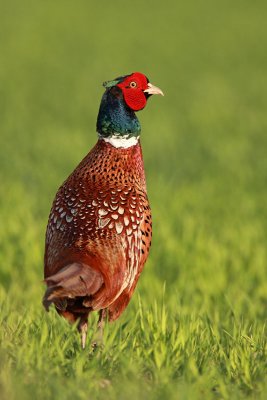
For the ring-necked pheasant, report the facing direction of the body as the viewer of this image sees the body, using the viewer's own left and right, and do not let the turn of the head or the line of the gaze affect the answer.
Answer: facing away from the viewer and to the right of the viewer
